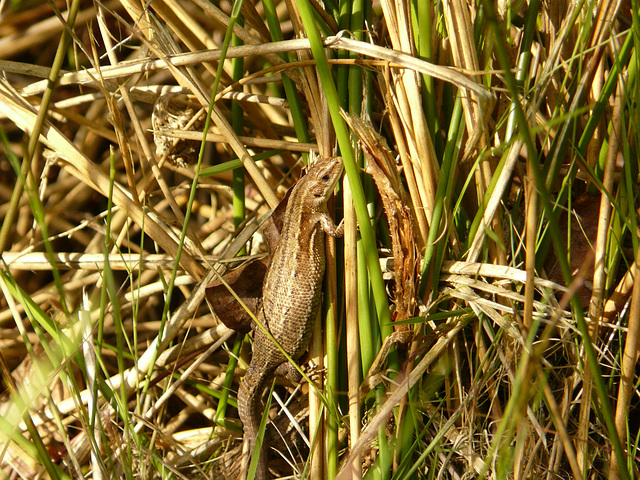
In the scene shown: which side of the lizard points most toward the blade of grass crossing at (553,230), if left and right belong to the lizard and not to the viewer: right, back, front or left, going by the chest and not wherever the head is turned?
right

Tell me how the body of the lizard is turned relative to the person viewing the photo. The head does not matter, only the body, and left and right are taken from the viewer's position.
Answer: facing away from the viewer and to the right of the viewer
